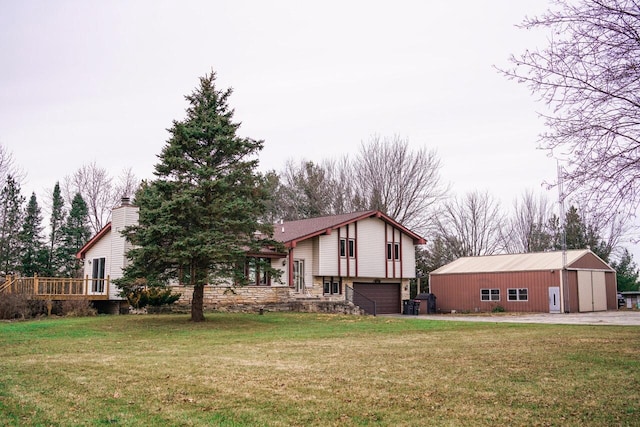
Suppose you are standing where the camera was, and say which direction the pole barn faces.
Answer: facing the viewer and to the right of the viewer

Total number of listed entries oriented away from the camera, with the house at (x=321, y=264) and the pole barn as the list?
0

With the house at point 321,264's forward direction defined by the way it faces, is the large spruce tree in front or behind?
in front

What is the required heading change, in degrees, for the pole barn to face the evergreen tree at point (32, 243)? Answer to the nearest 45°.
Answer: approximately 135° to its right

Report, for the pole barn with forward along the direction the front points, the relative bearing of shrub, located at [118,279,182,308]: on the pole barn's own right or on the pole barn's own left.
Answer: on the pole barn's own right

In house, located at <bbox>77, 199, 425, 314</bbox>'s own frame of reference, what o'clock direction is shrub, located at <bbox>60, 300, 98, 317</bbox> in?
The shrub is roughly at 2 o'clock from the house.

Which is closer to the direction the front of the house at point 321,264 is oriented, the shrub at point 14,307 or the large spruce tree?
the large spruce tree

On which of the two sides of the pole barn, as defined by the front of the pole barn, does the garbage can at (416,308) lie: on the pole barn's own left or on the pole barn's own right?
on the pole barn's own right

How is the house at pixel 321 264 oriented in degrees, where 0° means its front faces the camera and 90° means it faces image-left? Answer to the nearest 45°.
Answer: approximately 0°

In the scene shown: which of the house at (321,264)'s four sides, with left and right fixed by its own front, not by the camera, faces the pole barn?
left
